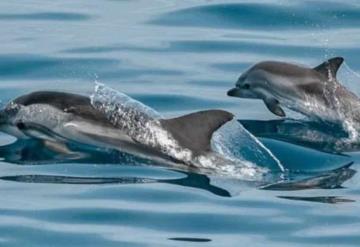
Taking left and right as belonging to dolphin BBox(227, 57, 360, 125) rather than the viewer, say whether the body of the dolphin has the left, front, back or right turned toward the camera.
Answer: left

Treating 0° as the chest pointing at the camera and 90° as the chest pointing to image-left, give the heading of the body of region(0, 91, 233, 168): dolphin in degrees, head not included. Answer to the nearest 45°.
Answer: approximately 90°

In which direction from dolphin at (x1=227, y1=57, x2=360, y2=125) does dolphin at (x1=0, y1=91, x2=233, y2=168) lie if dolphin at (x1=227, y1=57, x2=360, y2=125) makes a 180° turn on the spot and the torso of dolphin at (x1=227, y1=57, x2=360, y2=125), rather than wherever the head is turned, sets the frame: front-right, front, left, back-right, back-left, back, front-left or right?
back-right
